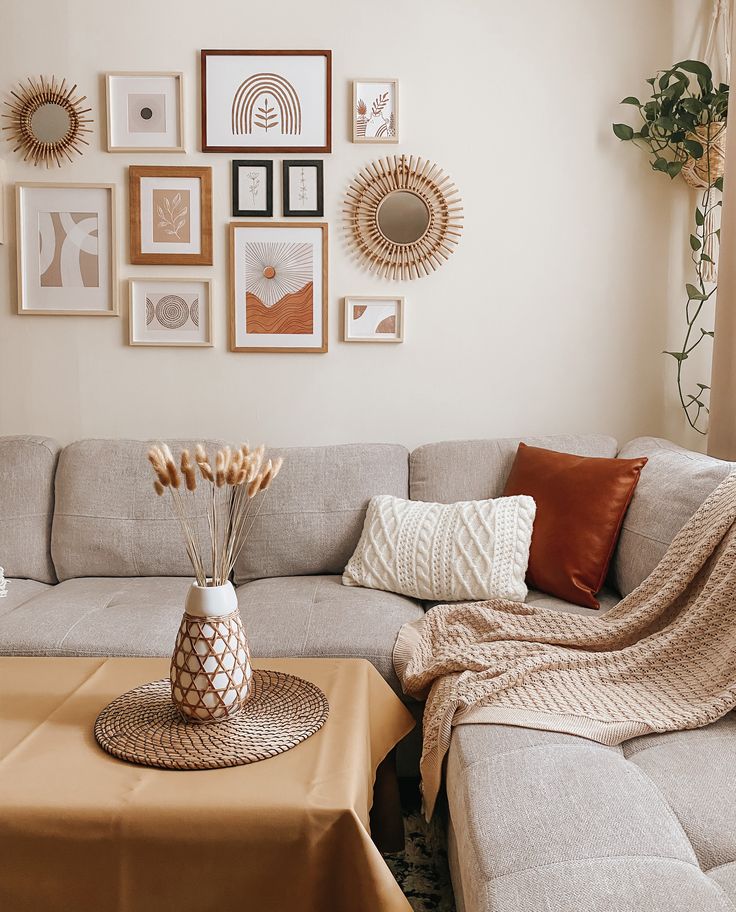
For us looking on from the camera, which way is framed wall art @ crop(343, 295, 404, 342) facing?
facing the viewer

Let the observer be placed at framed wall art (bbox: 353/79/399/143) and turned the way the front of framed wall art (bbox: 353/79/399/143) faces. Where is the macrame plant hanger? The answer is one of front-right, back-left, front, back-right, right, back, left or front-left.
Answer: left

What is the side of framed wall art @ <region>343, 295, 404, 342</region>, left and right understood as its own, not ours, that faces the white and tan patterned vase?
front

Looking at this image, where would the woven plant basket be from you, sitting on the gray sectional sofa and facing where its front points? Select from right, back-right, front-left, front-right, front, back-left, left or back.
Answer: back-left

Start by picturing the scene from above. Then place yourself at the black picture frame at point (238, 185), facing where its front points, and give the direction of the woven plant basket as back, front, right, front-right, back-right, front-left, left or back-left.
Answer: left

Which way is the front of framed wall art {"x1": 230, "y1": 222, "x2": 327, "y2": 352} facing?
toward the camera

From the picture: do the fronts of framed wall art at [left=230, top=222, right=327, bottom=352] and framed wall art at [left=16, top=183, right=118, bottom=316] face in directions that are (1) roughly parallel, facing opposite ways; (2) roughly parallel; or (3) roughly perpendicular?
roughly parallel

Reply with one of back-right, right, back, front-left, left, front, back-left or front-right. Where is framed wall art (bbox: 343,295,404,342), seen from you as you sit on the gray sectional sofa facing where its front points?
back

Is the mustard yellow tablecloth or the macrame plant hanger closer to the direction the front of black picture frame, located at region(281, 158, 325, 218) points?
the mustard yellow tablecloth

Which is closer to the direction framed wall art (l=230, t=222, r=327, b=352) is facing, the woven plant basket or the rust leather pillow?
the rust leather pillow

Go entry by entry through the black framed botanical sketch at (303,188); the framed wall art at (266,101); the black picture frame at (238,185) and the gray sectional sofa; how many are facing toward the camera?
4

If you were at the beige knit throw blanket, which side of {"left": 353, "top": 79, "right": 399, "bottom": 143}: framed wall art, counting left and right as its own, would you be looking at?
front
